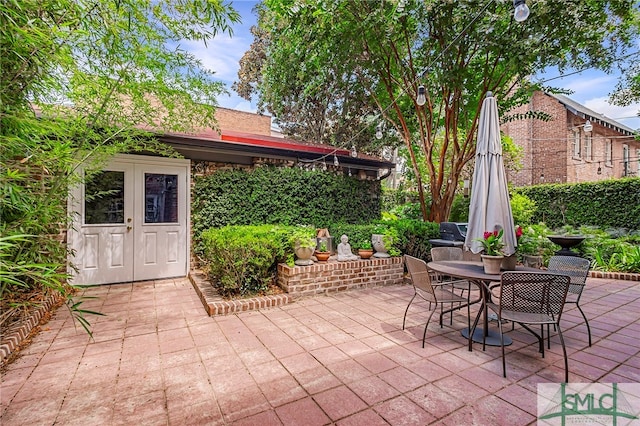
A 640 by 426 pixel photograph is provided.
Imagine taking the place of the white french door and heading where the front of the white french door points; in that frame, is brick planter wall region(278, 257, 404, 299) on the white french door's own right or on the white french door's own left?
on the white french door's own left

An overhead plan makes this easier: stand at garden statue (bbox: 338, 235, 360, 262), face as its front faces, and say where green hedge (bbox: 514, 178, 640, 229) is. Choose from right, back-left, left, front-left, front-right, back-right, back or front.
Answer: back-left

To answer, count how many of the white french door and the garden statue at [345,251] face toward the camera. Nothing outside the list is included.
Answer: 2

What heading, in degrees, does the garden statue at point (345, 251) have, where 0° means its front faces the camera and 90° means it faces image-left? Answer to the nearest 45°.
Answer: approximately 0°

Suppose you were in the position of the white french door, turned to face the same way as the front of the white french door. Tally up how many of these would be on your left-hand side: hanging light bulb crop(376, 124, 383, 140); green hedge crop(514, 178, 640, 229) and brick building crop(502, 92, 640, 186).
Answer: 3

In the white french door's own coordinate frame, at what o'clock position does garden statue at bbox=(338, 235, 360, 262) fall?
The garden statue is roughly at 10 o'clock from the white french door.

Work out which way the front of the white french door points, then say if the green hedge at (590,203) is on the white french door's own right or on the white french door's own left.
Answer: on the white french door's own left
